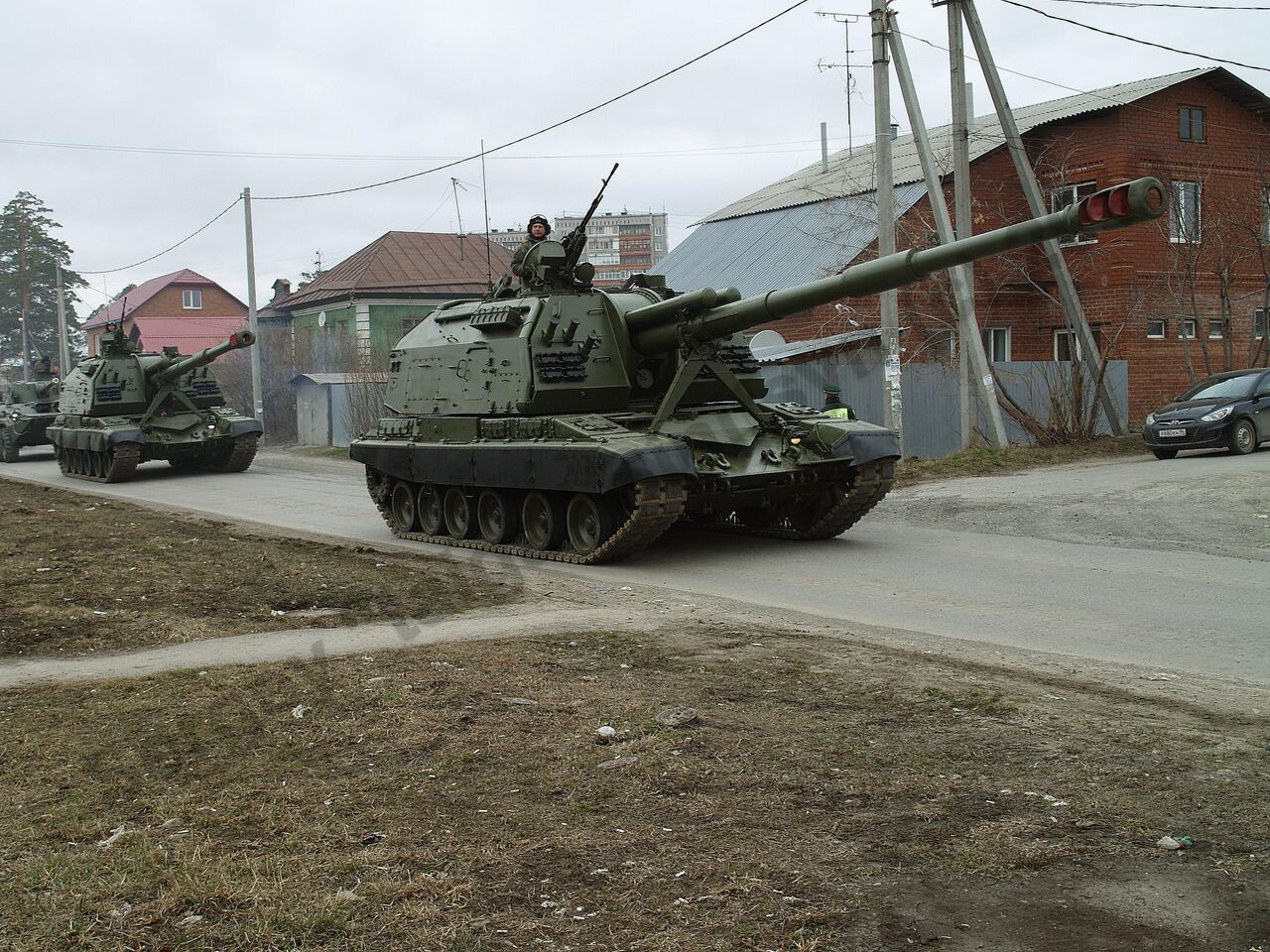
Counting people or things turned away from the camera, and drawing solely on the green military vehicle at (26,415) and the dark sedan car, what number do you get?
0

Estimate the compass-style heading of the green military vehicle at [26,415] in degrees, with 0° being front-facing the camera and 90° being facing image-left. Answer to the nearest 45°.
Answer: approximately 315°

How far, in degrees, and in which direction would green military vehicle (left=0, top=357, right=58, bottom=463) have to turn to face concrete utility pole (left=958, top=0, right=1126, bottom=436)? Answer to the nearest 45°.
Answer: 0° — it already faces it

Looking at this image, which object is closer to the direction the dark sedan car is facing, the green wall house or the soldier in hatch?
the soldier in hatch

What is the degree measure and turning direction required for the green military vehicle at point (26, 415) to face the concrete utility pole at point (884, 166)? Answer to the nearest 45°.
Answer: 0° — it already faces it

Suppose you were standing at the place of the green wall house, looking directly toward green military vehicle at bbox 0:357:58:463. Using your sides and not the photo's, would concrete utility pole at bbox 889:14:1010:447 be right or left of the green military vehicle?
left

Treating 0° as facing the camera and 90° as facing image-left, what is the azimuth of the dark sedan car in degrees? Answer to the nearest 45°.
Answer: approximately 45°

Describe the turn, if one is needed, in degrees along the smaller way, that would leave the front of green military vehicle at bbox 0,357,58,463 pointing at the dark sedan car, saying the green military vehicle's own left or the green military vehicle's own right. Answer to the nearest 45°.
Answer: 0° — it already faces it

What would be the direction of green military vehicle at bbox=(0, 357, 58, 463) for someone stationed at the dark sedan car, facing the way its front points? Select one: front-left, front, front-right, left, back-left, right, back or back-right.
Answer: front-right

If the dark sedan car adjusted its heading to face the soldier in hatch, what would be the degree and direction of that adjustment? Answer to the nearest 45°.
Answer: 0° — it already faces them
